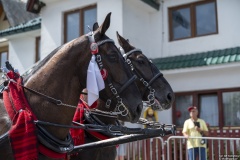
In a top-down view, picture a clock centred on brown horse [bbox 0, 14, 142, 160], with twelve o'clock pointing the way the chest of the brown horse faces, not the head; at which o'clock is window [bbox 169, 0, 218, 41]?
The window is roughly at 10 o'clock from the brown horse.

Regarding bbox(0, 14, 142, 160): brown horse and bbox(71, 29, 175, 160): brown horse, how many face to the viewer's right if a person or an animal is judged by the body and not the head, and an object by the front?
2

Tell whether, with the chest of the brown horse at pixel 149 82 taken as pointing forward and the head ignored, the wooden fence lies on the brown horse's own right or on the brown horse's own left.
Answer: on the brown horse's own left

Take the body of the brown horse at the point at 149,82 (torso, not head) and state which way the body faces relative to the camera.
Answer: to the viewer's right

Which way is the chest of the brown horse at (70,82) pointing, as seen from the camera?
to the viewer's right

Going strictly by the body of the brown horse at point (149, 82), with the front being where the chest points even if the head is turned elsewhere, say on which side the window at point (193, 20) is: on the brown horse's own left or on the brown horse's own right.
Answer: on the brown horse's own left

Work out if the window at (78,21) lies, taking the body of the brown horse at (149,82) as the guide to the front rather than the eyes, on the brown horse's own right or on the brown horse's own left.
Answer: on the brown horse's own left

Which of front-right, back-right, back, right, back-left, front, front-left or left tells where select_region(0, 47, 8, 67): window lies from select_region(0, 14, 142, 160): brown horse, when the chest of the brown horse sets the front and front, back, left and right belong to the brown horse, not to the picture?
left
